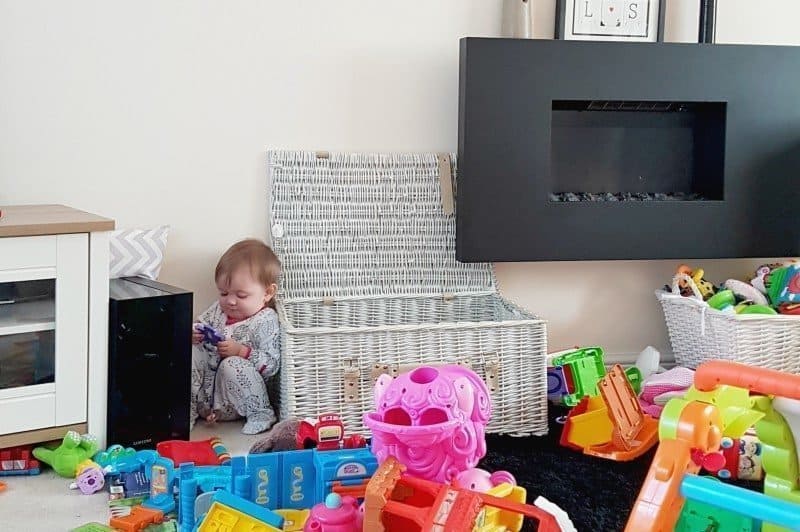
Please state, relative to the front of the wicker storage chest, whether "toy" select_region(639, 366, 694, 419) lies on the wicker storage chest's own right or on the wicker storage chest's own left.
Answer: on the wicker storage chest's own left

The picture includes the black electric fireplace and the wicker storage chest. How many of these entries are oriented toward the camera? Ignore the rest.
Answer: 2

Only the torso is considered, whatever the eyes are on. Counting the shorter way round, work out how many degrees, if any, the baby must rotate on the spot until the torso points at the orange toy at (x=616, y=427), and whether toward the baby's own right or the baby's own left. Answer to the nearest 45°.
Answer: approximately 90° to the baby's own left

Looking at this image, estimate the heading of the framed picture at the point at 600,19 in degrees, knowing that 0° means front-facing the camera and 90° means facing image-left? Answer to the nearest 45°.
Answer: approximately 0°

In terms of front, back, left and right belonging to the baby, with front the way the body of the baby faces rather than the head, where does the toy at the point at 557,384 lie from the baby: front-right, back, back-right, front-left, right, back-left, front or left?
back-left

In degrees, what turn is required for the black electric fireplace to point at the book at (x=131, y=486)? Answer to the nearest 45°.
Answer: approximately 45° to its right

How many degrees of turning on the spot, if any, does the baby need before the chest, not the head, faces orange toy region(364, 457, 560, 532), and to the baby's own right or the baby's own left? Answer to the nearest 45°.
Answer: approximately 45° to the baby's own left

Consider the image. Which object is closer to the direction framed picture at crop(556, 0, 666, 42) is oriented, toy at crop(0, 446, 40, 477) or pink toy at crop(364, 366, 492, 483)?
the pink toy

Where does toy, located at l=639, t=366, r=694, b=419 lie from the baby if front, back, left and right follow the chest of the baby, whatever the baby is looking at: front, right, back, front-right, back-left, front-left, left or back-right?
back-left
